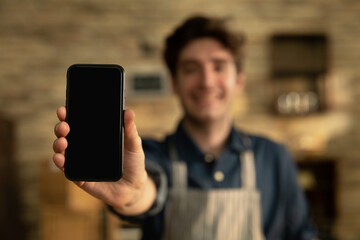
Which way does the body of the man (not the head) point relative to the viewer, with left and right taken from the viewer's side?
facing the viewer
